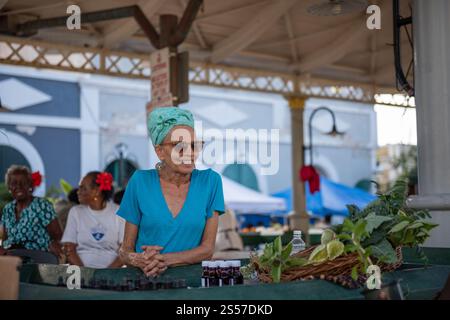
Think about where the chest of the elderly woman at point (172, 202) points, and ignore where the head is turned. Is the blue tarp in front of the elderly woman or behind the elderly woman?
behind

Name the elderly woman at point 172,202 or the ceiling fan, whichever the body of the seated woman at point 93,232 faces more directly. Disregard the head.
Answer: the elderly woman

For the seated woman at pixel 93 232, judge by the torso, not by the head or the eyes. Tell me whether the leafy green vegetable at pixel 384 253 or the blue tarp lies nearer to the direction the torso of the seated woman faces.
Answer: the leafy green vegetable

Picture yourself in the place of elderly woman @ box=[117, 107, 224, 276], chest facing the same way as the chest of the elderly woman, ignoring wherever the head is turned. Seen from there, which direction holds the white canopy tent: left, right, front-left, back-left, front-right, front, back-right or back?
back

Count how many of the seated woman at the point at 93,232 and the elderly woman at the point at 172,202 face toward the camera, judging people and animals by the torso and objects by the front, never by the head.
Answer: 2

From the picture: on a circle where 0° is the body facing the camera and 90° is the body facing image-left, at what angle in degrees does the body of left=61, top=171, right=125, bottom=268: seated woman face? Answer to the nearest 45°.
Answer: approximately 0°

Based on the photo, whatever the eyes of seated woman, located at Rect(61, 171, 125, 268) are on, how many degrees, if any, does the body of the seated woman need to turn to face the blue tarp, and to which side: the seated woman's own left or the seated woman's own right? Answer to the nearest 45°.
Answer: approximately 135° to the seated woman's own left

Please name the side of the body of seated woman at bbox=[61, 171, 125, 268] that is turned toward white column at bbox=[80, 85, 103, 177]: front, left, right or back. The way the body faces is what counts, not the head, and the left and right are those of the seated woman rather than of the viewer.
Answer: back

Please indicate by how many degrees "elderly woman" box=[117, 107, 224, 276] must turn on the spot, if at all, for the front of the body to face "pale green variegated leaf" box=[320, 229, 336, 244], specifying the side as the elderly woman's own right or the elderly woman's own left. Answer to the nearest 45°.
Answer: approximately 45° to the elderly woman's own left
